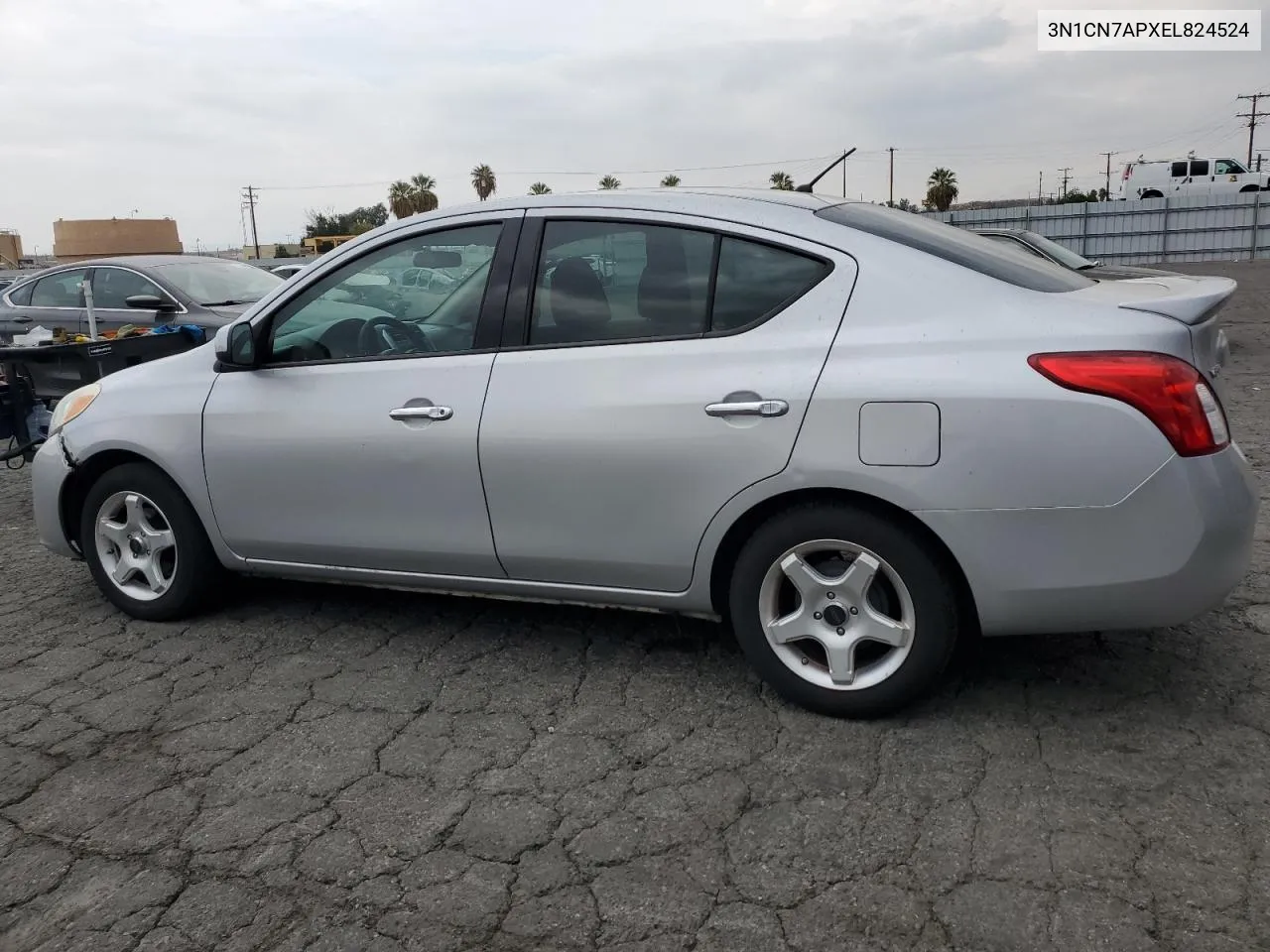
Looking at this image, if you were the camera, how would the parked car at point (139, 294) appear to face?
facing the viewer and to the right of the viewer

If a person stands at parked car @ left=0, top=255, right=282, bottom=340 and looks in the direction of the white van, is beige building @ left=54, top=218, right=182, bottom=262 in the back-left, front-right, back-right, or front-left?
front-left

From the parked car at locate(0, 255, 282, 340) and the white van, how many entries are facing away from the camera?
0

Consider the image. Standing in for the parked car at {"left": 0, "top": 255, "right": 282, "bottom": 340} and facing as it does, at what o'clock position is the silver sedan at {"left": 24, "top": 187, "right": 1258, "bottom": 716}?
The silver sedan is roughly at 1 o'clock from the parked car.

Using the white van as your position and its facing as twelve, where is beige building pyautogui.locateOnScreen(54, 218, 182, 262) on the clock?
The beige building is roughly at 6 o'clock from the white van.

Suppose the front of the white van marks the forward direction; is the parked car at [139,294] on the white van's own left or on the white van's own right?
on the white van's own right

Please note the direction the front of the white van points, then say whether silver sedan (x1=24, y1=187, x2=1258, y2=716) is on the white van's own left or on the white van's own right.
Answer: on the white van's own right

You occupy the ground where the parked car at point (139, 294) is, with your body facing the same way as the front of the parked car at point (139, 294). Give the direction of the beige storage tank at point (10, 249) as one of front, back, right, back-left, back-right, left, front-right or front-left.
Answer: back-left

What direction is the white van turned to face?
to the viewer's right

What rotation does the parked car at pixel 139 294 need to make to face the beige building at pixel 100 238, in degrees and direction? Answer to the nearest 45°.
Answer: approximately 135° to its left
